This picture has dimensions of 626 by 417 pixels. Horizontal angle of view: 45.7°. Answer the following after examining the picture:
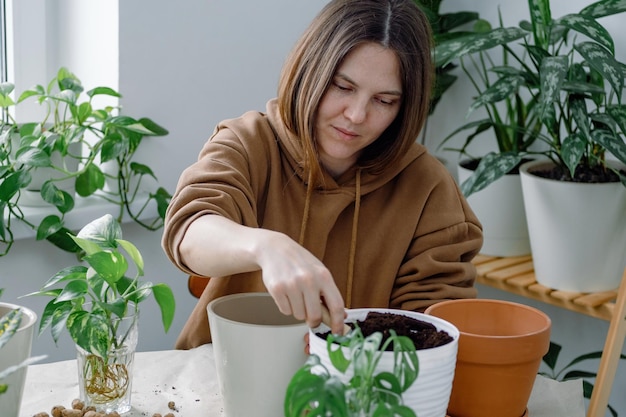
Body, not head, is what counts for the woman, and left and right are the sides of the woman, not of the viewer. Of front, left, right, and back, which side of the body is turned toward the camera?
front

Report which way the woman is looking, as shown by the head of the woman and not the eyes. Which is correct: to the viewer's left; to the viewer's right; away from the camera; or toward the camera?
toward the camera

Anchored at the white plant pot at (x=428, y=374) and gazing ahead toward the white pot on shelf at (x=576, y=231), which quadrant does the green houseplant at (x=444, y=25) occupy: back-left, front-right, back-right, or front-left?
front-left

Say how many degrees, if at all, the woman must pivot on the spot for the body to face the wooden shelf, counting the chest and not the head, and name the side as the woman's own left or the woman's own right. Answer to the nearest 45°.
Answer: approximately 135° to the woman's own left

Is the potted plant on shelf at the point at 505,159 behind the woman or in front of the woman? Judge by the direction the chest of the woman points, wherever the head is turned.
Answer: behind

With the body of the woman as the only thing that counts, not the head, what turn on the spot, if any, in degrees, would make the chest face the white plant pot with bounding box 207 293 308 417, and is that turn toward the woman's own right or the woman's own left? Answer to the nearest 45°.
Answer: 0° — they already face it

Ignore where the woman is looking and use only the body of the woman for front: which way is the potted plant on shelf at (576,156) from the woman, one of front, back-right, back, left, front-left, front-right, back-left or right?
back-left

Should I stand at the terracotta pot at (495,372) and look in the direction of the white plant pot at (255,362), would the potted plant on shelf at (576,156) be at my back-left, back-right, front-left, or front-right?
back-right

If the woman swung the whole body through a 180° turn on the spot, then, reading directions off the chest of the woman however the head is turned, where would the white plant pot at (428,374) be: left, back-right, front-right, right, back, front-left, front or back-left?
back

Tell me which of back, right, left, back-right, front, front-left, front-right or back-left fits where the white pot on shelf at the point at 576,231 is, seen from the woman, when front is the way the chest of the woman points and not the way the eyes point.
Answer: back-left

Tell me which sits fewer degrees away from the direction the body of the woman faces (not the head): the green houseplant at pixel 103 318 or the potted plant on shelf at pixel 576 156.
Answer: the green houseplant

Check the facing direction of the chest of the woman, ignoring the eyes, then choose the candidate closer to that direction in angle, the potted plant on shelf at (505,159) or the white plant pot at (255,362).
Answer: the white plant pot

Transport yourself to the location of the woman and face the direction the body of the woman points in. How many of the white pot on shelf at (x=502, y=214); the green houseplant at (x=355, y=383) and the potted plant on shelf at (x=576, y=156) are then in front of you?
1

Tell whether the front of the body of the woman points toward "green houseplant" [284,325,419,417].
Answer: yes
